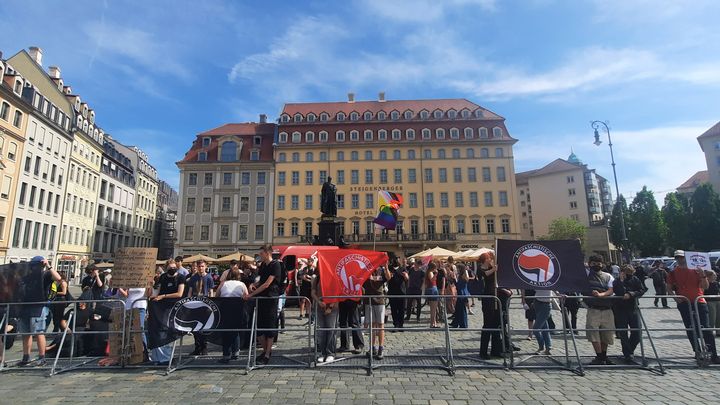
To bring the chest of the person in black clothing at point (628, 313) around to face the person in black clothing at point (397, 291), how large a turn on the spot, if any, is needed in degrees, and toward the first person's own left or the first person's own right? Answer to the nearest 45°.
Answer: approximately 90° to the first person's own right

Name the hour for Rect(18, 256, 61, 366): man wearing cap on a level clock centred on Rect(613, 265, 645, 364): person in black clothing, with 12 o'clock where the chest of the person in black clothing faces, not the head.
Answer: The man wearing cap is roughly at 2 o'clock from the person in black clothing.

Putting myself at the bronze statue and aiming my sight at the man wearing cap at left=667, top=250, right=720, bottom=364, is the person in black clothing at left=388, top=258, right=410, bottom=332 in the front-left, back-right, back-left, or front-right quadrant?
front-right

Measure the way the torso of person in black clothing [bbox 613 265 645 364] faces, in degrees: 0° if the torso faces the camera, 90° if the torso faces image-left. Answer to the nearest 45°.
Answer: approximately 0°

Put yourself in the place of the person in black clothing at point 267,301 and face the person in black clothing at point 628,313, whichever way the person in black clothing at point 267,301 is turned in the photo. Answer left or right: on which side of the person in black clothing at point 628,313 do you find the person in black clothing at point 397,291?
left

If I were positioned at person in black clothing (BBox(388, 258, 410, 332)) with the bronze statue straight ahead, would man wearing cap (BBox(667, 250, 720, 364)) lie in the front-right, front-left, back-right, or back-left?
back-right

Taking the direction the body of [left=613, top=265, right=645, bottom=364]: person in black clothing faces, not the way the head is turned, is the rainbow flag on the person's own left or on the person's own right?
on the person's own right

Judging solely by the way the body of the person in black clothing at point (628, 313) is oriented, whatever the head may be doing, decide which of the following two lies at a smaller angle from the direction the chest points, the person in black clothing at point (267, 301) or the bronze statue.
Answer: the person in black clothing

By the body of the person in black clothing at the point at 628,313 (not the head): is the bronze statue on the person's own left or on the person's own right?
on the person's own right

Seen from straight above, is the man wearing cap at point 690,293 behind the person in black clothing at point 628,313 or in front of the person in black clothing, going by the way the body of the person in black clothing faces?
behind

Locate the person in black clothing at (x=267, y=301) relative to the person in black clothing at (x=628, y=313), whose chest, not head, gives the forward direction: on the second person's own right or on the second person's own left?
on the second person's own right
